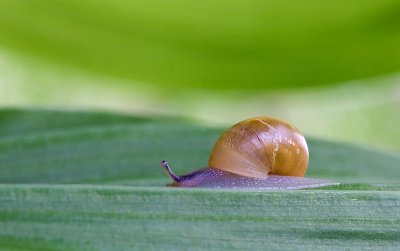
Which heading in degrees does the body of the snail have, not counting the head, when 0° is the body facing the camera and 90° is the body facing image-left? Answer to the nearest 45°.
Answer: approximately 90°

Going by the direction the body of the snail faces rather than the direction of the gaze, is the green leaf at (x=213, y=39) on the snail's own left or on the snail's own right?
on the snail's own right
